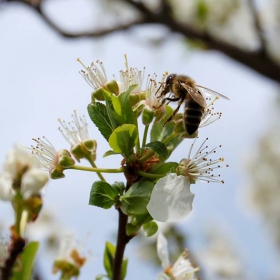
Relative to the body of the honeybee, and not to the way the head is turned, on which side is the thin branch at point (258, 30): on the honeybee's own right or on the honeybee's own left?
on the honeybee's own right

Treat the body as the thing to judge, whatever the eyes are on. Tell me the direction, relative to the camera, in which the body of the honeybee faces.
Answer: to the viewer's left

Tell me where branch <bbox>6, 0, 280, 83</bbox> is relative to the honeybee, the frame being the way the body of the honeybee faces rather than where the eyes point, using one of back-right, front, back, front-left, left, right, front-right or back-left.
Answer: right
